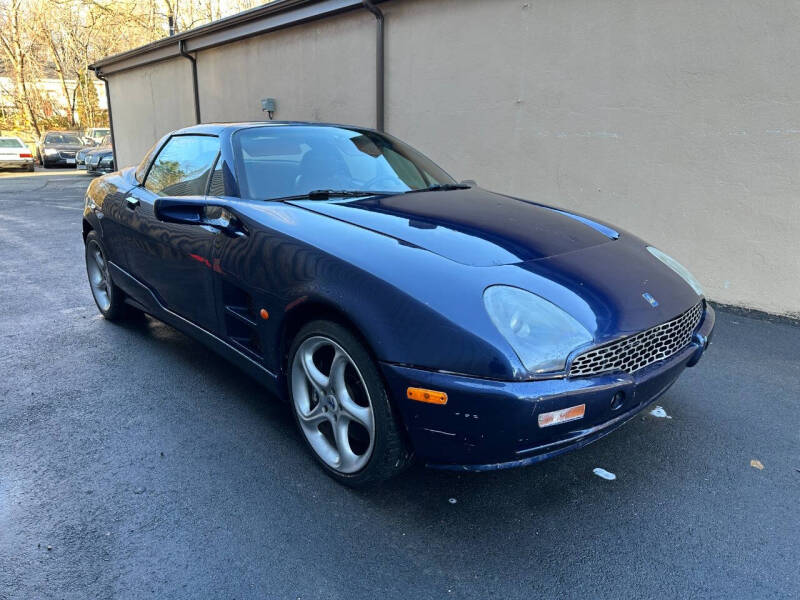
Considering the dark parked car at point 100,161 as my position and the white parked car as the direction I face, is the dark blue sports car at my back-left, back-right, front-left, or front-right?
back-left

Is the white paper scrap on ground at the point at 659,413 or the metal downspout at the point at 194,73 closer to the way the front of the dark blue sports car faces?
the white paper scrap on ground

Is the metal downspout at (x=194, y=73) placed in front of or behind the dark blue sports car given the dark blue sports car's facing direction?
behind

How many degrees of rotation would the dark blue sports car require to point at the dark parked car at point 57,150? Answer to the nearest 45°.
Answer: approximately 180°

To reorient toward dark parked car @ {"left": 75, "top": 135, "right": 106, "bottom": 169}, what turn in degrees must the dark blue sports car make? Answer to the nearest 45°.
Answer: approximately 180°

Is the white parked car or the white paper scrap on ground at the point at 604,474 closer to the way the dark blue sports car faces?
the white paper scrap on ground

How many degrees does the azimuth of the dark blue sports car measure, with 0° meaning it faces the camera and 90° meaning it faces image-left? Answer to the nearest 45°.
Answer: approximately 315°

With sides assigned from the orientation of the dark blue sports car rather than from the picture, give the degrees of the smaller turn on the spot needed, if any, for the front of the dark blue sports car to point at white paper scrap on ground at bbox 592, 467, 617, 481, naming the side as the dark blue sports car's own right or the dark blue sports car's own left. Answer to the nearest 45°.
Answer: approximately 45° to the dark blue sports car's own left

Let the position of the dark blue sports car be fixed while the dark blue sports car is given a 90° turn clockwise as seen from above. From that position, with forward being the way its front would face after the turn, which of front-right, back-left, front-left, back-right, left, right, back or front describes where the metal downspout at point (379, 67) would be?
back-right
